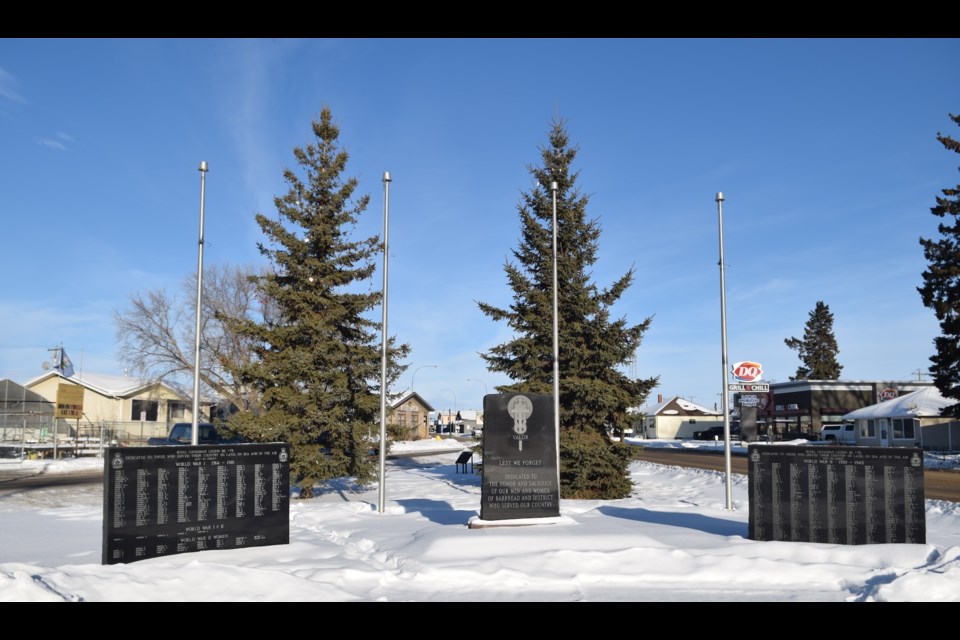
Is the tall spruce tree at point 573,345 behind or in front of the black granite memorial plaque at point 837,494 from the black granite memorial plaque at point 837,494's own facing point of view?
behind

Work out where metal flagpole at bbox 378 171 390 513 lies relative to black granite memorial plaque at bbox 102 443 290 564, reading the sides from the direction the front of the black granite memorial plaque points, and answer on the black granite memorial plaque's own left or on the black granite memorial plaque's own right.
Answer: on the black granite memorial plaque's own left

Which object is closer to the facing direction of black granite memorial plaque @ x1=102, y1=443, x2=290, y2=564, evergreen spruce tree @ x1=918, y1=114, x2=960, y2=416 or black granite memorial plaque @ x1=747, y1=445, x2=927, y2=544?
the black granite memorial plaque

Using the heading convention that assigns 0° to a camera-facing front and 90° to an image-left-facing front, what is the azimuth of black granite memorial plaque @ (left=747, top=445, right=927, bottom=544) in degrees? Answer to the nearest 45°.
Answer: approximately 0°

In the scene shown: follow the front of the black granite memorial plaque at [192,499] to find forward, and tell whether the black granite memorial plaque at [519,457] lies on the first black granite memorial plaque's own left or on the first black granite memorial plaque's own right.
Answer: on the first black granite memorial plaque's own left

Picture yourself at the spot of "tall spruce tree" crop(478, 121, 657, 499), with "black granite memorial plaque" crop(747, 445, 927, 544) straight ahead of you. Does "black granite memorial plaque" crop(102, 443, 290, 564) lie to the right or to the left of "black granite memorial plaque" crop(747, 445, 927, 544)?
right

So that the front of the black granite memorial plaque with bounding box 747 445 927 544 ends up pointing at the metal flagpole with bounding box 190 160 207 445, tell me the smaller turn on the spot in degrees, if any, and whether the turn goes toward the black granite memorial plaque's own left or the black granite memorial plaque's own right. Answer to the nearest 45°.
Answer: approximately 90° to the black granite memorial plaque's own right

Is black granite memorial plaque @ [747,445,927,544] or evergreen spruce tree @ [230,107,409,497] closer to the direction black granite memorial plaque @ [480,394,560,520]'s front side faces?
the black granite memorial plaque

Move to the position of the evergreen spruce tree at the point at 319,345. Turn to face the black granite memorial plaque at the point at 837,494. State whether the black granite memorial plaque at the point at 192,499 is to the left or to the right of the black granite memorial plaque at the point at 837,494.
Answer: right

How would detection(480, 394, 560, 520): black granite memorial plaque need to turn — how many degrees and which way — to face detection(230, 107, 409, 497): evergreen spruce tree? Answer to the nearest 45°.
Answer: approximately 135° to its right

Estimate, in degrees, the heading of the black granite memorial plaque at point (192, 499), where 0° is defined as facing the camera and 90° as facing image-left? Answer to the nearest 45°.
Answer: approximately 315°

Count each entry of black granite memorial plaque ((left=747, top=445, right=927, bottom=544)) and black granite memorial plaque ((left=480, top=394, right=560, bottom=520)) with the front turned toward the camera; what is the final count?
2

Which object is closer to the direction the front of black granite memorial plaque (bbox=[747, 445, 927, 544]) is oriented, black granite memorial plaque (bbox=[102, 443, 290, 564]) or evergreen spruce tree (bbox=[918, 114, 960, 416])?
the black granite memorial plaque
